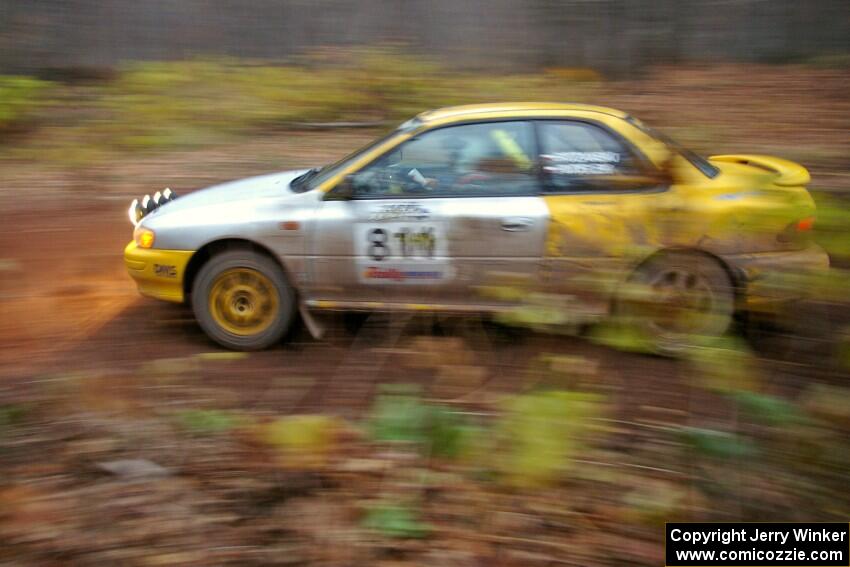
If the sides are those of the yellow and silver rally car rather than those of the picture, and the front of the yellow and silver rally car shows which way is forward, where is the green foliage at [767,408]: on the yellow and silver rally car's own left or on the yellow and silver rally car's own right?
on the yellow and silver rally car's own left

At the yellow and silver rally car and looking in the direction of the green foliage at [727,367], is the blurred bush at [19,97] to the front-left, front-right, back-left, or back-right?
back-right

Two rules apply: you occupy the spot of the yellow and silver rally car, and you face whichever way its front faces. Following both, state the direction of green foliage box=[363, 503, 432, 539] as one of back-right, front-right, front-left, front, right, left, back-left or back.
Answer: left

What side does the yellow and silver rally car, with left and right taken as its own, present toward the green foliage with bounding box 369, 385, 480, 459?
left

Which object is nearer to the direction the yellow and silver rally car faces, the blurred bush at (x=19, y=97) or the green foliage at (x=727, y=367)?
the blurred bush

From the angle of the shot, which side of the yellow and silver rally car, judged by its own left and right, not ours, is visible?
left
